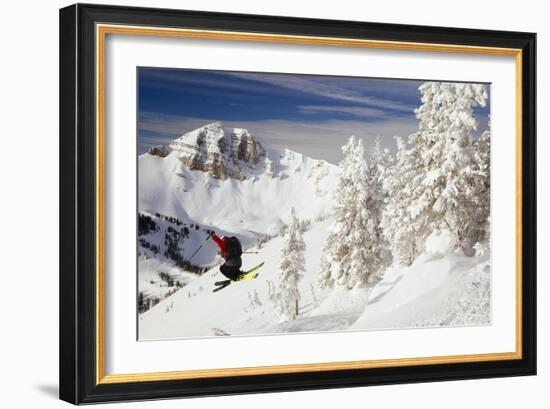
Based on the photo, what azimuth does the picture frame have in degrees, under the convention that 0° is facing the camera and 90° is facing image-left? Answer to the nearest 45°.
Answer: approximately 315°
